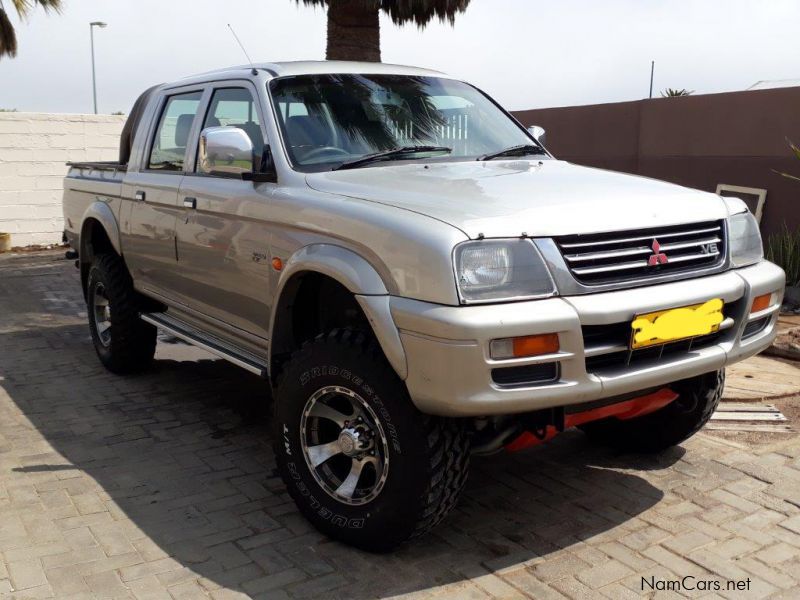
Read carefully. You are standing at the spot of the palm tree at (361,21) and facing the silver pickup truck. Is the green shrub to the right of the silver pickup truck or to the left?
left

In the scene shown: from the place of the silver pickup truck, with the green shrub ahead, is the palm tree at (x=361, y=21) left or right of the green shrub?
left

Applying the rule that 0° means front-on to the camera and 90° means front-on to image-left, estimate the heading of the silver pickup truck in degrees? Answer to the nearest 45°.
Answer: approximately 315°

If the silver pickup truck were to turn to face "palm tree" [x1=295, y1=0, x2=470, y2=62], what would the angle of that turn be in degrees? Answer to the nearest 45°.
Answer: approximately 135° to its left

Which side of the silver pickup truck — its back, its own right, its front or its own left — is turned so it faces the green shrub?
left
